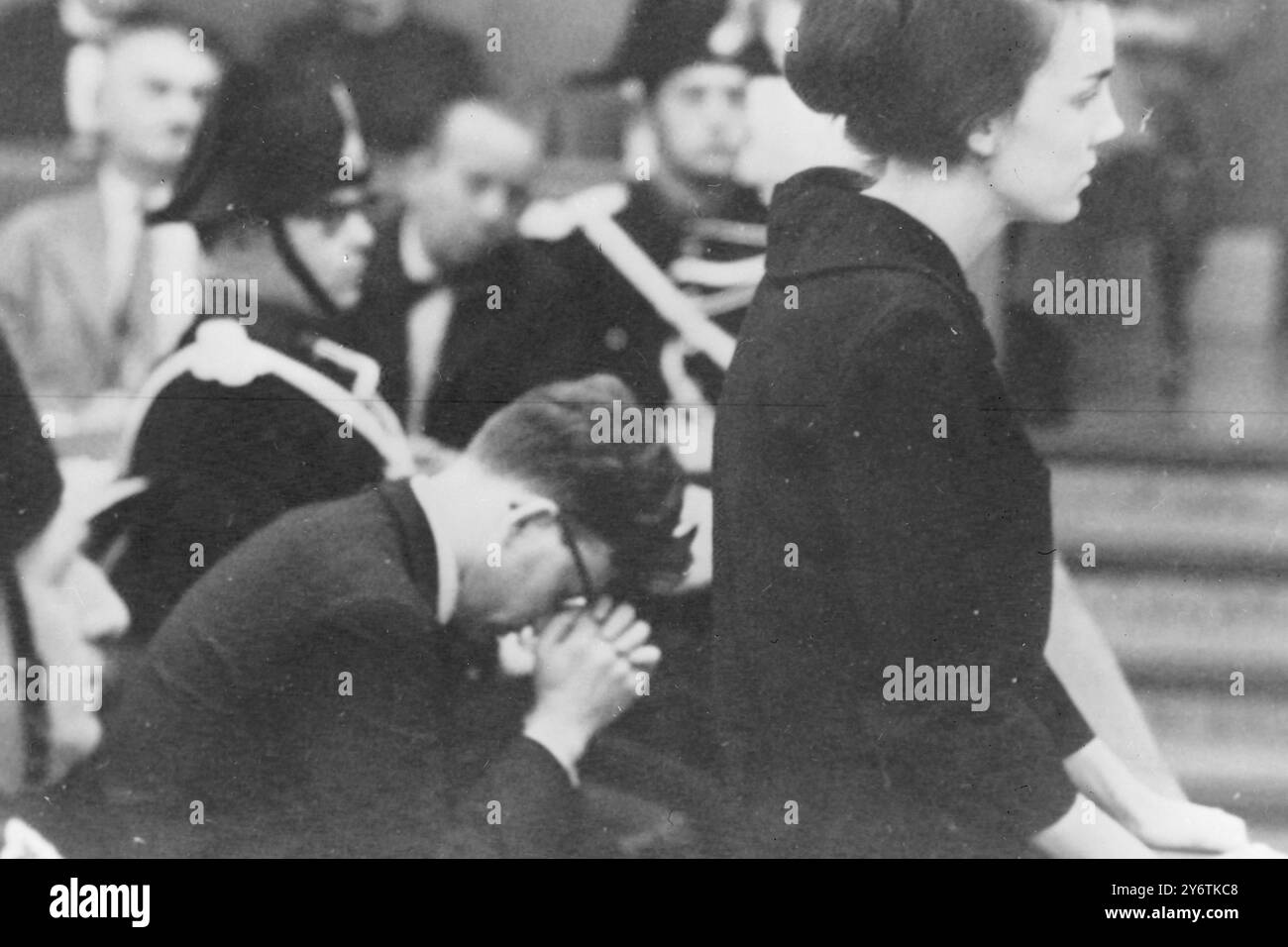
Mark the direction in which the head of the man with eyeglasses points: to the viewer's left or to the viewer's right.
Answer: to the viewer's right

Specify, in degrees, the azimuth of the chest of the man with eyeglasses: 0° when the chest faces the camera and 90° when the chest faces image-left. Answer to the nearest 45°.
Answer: approximately 270°

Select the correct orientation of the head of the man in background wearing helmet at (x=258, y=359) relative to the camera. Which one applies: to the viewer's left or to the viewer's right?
to the viewer's right

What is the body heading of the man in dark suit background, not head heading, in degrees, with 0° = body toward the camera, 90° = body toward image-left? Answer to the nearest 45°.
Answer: approximately 315°

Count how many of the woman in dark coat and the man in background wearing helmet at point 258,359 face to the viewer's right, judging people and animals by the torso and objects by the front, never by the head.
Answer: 2

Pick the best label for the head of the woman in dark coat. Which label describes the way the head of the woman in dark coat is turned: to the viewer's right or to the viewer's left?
to the viewer's right

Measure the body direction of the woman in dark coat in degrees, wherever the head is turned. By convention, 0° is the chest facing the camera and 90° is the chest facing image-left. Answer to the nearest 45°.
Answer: approximately 270°

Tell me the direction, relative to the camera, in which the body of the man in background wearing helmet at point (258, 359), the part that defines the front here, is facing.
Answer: to the viewer's right
